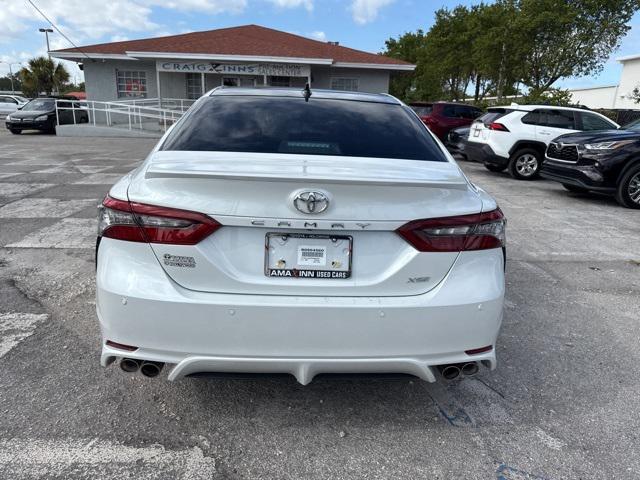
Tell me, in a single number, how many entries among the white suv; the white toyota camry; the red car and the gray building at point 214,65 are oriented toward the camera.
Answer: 1

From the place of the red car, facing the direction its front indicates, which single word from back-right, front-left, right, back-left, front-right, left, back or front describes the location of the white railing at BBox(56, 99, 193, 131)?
back-left

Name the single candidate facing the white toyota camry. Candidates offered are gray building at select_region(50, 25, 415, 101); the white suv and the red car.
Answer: the gray building

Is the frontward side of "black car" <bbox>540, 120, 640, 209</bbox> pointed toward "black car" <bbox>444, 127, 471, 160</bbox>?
no

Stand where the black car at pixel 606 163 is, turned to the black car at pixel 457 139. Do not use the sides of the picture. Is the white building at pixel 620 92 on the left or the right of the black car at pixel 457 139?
right

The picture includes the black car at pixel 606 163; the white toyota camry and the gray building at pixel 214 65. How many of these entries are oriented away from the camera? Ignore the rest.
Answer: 1

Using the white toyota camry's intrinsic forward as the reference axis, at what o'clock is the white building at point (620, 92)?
The white building is roughly at 1 o'clock from the white toyota camry.

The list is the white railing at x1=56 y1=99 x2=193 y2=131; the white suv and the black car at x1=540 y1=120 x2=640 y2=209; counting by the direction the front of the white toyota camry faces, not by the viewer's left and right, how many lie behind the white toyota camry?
0

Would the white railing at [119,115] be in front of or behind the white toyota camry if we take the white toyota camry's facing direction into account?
in front

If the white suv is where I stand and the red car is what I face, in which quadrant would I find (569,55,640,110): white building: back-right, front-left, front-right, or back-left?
front-right

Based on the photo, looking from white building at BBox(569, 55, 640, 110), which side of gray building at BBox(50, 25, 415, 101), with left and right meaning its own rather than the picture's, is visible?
left

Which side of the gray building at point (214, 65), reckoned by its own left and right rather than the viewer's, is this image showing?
front

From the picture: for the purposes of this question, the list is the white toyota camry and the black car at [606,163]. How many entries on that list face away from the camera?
1

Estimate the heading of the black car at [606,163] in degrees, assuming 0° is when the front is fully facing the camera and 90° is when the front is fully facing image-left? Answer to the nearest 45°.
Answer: approximately 45°

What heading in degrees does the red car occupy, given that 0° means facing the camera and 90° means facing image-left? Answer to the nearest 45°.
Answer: approximately 225°

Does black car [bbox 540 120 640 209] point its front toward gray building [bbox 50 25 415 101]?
no

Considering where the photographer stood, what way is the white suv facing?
facing away from the viewer and to the right of the viewer

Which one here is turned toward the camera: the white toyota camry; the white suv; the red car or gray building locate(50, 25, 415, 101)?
the gray building

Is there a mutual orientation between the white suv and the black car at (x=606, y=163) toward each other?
no

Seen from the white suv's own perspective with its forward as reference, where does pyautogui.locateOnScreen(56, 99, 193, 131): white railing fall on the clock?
The white railing is roughly at 8 o'clock from the white suv.

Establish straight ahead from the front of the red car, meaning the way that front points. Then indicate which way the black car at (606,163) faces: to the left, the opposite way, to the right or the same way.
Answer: the opposite way
